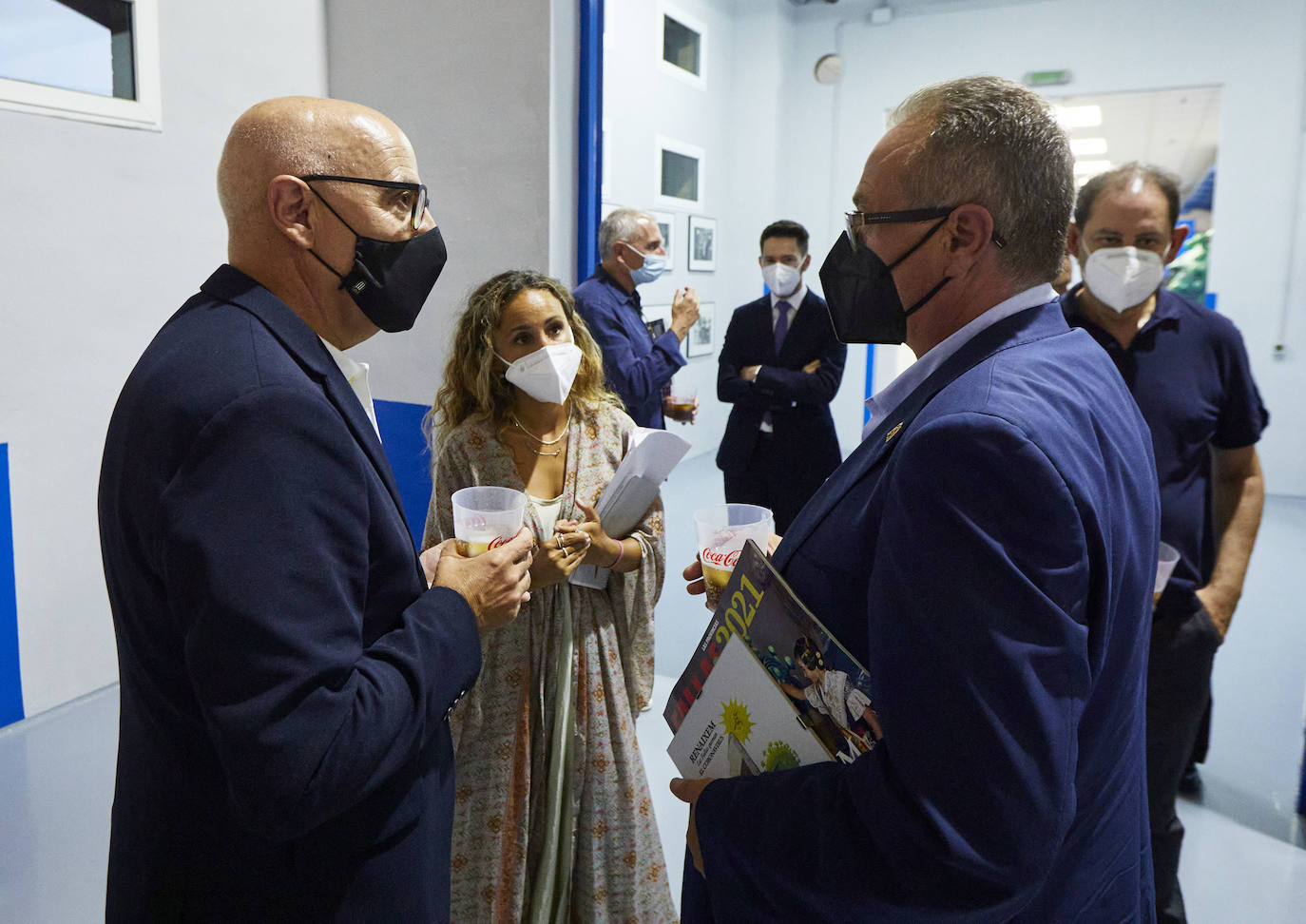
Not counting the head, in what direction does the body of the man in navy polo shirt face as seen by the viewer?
toward the camera

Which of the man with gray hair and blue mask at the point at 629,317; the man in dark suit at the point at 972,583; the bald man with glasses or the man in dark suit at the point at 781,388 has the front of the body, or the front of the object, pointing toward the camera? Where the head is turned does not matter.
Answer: the man in dark suit at the point at 781,388

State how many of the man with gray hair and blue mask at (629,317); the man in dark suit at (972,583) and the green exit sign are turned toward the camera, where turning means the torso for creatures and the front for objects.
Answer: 1

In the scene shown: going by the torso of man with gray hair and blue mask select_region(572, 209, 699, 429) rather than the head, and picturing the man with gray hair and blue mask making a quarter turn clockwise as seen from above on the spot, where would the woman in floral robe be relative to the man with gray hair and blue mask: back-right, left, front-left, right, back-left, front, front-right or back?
front

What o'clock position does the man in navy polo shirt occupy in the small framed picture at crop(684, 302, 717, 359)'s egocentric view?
The man in navy polo shirt is roughly at 1 o'clock from the small framed picture.

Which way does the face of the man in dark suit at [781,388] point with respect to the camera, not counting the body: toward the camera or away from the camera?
toward the camera

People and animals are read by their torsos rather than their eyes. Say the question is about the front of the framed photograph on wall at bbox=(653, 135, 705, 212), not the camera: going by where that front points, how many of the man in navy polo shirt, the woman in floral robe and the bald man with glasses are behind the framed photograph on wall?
0

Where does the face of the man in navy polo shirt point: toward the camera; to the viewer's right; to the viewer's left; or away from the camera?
toward the camera

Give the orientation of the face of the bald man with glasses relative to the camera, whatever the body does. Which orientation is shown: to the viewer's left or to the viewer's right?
to the viewer's right

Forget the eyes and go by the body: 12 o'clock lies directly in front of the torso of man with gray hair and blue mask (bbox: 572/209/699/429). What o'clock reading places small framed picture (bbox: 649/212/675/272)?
The small framed picture is roughly at 9 o'clock from the man with gray hair and blue mask.

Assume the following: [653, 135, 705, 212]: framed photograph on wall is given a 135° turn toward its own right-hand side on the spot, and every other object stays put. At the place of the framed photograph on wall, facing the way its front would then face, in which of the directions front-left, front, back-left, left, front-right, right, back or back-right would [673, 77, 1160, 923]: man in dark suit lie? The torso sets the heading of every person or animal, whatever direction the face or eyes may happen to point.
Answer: left

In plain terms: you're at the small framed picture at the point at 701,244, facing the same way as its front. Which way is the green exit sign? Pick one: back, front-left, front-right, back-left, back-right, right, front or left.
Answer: front-left

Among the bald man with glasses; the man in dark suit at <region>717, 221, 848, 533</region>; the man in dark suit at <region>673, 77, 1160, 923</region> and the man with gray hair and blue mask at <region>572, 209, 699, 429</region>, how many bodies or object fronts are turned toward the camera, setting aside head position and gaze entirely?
1

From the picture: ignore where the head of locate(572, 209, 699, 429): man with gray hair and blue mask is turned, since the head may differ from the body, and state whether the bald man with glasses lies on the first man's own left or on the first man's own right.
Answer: on the first man's own right

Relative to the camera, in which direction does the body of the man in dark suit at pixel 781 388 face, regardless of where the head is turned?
toward the camera
